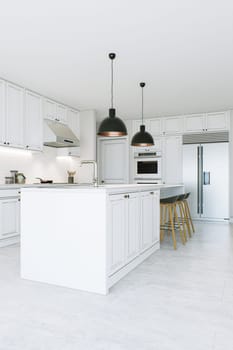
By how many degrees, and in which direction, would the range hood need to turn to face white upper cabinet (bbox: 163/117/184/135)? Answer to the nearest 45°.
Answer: approximately 45° to its left

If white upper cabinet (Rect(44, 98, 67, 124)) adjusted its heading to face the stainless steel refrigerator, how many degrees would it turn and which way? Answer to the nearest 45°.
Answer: approximately 45° to its left

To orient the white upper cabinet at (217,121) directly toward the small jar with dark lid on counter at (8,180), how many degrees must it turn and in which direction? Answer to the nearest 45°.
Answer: approximately 45° to its right

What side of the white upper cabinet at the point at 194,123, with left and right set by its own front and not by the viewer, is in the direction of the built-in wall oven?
right

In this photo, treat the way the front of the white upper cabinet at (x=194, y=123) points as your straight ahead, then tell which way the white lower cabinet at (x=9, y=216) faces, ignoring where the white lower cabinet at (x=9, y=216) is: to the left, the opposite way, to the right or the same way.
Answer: to the left

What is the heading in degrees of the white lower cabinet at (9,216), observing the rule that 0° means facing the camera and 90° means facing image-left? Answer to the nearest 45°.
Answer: approximately 315°

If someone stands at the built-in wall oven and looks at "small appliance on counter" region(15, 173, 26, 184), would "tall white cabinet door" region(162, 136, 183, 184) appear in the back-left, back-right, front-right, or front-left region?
back-left
